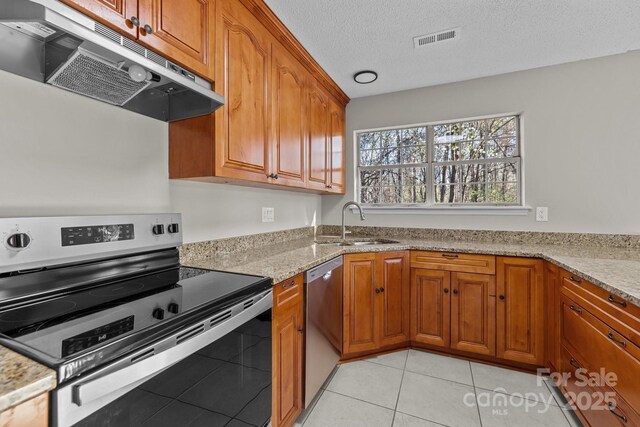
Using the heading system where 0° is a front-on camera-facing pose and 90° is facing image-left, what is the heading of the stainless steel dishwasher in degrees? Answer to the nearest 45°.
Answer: approximately 315°

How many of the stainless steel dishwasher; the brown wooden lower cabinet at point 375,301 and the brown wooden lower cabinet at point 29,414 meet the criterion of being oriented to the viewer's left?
0

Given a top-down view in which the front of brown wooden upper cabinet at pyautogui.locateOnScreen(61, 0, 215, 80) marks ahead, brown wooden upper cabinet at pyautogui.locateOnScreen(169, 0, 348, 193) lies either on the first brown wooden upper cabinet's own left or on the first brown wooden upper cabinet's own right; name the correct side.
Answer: on the first brown wooden upper cabinet's own left

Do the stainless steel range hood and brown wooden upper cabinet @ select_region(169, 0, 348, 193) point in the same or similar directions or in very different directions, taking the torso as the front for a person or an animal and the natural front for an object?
same or similar directions

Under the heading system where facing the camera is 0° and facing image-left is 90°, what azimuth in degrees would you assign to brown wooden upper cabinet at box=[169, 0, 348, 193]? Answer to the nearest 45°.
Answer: approximately 315°

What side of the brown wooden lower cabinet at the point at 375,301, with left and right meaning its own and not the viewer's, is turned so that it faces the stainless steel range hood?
right

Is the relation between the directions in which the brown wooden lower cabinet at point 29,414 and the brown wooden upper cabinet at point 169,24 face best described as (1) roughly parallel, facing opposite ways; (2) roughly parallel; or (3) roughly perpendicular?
roughly parallel

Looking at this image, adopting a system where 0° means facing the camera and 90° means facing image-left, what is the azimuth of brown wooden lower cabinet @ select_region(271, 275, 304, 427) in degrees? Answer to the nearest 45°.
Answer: approximately 315°

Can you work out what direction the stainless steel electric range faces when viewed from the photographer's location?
facing the viewer and to the right of the viewer
